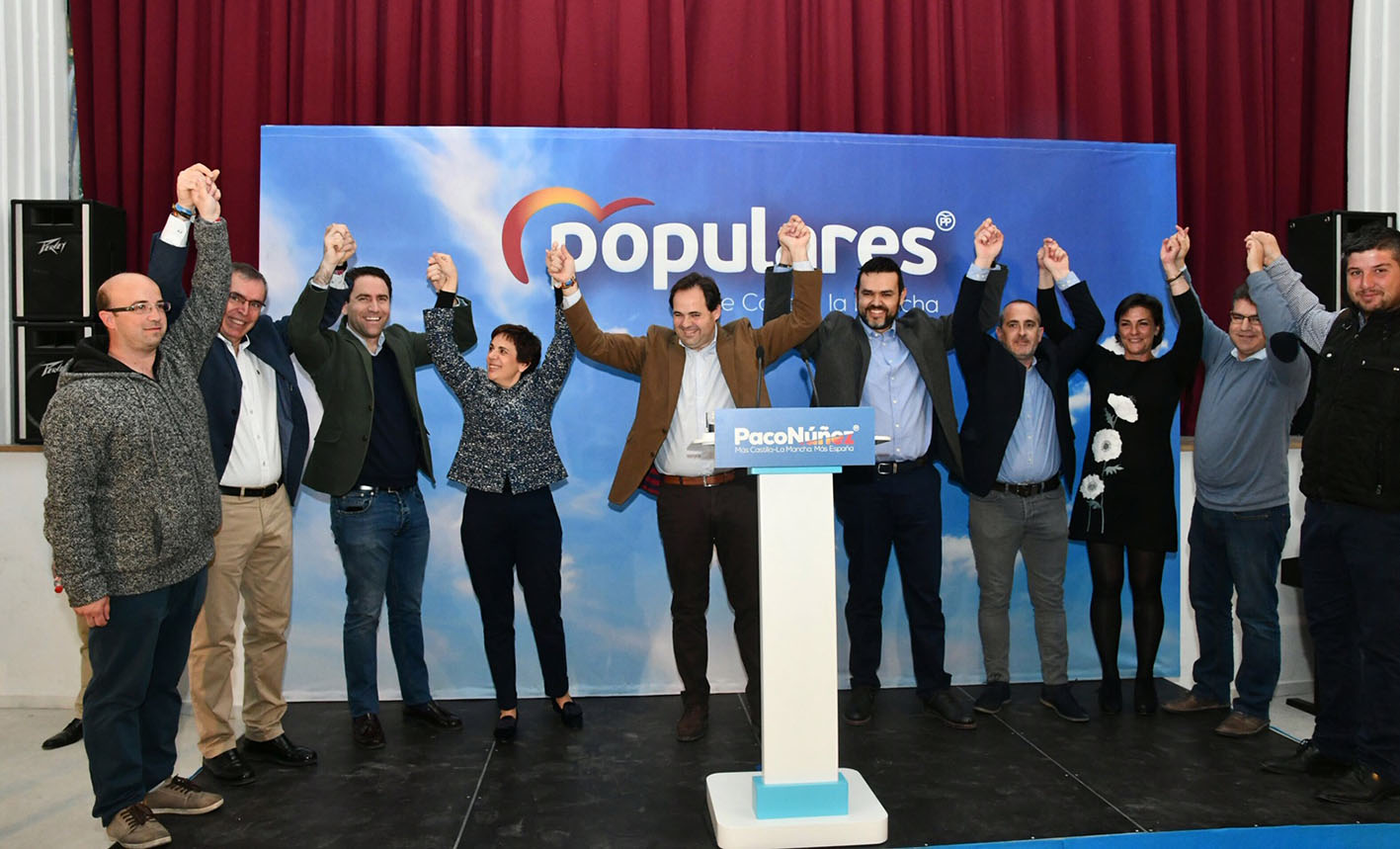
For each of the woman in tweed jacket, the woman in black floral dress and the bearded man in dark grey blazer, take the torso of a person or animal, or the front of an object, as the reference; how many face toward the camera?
3

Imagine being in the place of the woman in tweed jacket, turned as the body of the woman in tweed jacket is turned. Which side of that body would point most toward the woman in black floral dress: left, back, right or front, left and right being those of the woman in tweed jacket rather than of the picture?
left

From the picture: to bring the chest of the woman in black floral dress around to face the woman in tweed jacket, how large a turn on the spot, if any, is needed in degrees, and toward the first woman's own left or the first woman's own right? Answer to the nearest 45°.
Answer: approximately 45° to the first woman's own right

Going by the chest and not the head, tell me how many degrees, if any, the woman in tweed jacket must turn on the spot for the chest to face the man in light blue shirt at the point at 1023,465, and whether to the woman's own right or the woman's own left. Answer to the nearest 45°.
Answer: approximately 90° to the woman's own left

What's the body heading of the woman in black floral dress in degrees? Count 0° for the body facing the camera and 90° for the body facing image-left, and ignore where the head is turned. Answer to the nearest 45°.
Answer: approximately 0°

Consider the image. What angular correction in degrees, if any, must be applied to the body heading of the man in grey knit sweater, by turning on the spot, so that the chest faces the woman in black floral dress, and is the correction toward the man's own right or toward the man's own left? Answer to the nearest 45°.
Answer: approximately 45° to the man's own left

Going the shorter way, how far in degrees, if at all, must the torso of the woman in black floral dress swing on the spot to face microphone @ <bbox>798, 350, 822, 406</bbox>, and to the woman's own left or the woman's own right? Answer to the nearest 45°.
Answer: approximately 90° to the woman's own right

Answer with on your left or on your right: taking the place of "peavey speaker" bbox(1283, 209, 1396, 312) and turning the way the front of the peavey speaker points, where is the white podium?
on your right

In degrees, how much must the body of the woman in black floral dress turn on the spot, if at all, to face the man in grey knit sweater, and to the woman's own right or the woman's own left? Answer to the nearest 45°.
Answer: approximately 45° to the woman's own right
